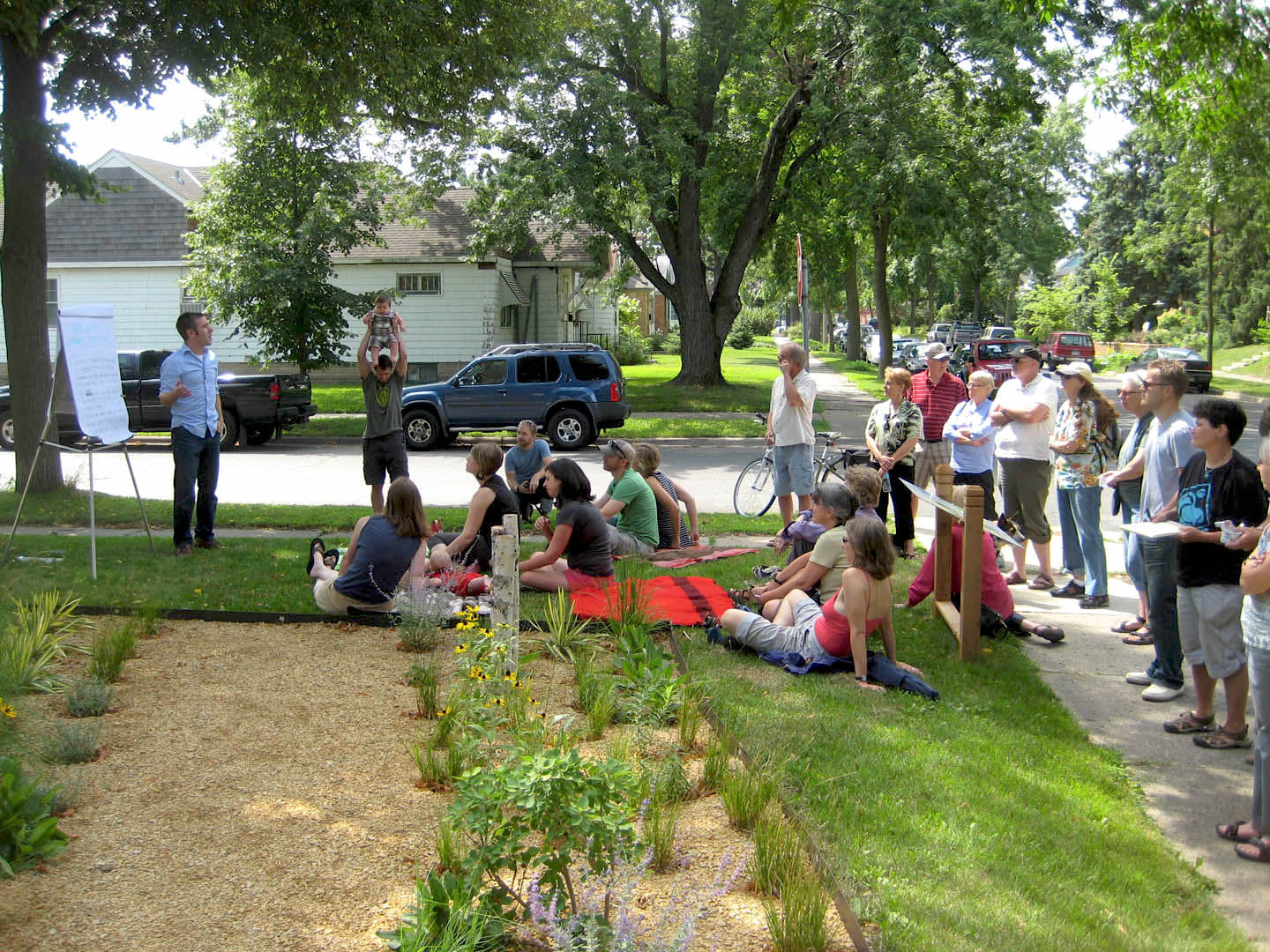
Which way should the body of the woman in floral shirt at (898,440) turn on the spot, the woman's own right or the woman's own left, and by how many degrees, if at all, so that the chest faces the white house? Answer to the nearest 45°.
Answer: approximately 90° to the woman's own right

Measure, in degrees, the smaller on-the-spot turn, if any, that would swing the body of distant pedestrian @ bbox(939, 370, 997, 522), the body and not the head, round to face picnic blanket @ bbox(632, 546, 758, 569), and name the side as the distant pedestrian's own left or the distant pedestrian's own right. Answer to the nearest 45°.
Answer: approximately 45° to the distant pedestrian's own right

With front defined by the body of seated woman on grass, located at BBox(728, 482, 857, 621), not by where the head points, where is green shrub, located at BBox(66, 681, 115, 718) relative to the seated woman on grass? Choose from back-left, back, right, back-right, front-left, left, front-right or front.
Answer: front-left

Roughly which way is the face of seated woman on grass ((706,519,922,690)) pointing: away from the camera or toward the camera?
away from the camera

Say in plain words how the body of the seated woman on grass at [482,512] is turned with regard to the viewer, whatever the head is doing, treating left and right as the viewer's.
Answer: facing to the left of the viewer

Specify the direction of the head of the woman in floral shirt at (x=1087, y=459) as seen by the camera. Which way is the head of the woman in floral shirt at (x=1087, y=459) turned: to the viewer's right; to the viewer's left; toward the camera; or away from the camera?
to the viewer's left

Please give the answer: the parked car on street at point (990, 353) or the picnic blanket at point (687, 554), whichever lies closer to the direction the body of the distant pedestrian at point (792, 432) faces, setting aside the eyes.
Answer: the picnic blanket

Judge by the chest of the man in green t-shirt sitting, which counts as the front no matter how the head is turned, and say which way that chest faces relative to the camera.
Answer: to the viewer's left

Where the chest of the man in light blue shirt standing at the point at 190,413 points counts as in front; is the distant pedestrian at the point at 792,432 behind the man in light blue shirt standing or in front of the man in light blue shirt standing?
in front

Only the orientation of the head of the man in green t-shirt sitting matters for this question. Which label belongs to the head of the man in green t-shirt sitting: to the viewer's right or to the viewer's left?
to the viewer's left

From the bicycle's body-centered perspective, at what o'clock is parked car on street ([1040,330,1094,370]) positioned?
The parked car on street is roughly at 5 o'clock from the bicycle.

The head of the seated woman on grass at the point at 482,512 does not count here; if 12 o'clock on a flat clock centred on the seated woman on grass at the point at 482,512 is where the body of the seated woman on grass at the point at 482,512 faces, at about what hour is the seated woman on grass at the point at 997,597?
the seated woman on grass at the point at 997,597 is roughly at 7 o'clock from the seated woman on grass at the point at 482,512.
